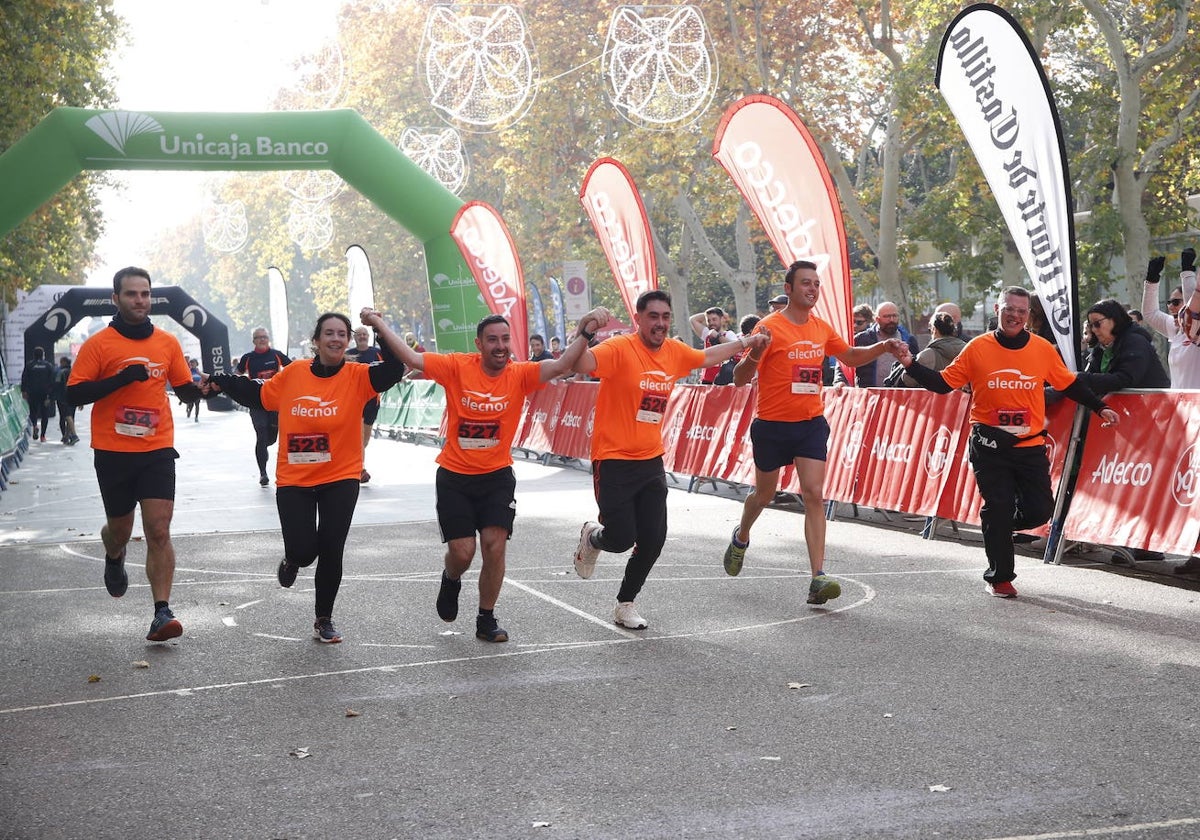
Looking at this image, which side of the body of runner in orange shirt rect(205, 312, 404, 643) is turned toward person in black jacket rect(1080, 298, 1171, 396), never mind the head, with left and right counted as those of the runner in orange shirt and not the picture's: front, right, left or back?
left

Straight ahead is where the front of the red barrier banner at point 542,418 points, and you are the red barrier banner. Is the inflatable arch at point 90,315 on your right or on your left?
on your right

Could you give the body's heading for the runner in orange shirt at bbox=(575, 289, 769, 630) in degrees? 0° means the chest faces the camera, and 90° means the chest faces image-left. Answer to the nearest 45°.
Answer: approximately 315°

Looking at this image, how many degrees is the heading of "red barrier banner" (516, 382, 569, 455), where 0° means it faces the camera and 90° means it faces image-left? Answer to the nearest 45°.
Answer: approximately 45°

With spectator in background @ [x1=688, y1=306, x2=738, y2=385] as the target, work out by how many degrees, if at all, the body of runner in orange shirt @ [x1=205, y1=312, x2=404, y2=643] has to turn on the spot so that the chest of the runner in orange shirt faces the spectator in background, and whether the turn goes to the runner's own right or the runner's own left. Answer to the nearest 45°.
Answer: approximately 135° to the runner's own left

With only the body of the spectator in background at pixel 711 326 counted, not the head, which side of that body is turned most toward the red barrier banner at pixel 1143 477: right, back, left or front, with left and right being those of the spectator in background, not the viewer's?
left

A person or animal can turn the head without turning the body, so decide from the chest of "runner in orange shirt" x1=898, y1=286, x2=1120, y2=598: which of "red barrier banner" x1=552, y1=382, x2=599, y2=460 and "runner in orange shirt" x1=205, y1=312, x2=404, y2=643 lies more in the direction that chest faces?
the runner in orange shirt

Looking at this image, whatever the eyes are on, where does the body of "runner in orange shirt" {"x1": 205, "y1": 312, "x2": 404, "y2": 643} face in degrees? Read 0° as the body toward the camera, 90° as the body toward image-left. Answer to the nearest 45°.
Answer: approximately 0°

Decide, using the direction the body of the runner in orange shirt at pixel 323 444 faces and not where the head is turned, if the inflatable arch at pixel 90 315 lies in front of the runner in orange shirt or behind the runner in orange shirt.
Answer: behind

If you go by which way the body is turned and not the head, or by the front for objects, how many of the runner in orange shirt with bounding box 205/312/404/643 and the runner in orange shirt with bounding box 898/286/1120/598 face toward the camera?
2
